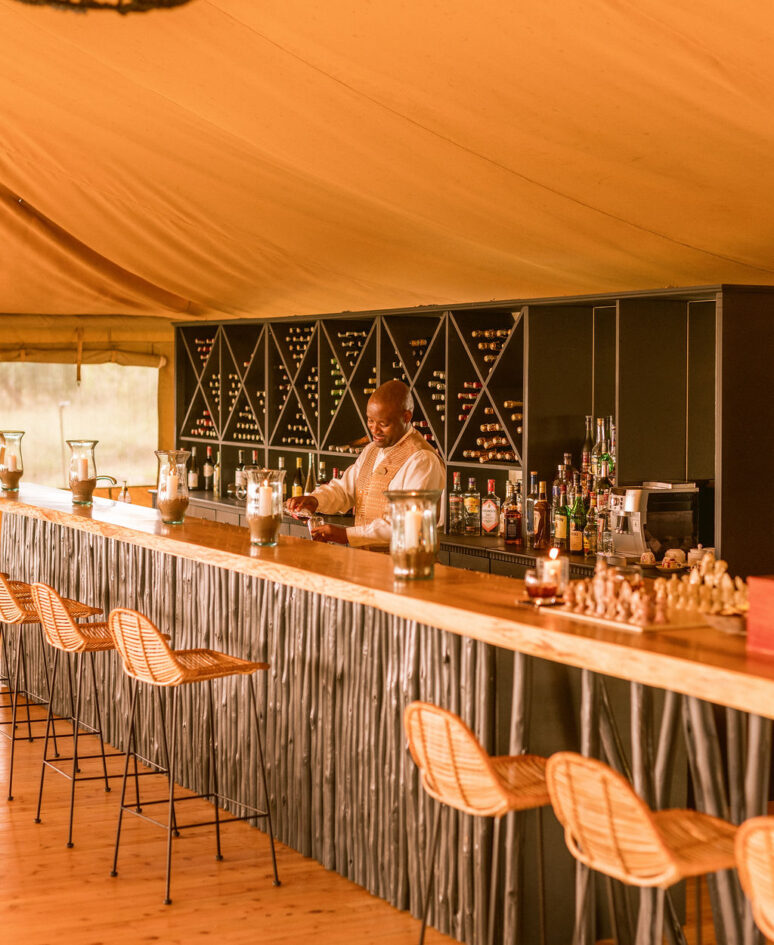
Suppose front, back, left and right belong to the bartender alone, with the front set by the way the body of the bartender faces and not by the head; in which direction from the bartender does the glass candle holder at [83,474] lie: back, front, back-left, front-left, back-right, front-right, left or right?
front-right

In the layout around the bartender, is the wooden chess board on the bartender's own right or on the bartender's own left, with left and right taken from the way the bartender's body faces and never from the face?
on the bartender's own left

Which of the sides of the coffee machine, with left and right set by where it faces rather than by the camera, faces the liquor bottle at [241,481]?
right

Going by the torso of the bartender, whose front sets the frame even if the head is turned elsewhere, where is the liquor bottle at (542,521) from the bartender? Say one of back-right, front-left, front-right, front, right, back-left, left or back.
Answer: back-left

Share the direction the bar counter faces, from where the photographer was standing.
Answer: facing the viewer and to the left of the viewer

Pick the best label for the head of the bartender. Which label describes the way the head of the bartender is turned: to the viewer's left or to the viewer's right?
to the viewer's left

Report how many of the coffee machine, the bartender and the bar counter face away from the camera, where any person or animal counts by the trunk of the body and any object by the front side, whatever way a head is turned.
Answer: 0

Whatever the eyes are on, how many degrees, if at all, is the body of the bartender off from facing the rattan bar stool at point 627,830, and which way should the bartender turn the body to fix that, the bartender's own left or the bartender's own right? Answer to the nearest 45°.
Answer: approximately 45° to the bartender's own left

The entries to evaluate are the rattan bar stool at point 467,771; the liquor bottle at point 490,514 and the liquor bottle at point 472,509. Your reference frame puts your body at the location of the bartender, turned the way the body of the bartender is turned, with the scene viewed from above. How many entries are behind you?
2

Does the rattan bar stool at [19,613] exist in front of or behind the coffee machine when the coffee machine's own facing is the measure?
in front

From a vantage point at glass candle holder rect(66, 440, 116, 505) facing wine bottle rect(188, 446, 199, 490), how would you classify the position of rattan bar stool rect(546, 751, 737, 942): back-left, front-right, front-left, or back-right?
back-right

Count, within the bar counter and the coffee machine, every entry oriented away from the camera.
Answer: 0

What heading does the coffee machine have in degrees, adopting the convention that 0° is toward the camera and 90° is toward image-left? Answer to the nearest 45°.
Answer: approximately 45°

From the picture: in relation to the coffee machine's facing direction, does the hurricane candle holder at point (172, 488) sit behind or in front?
in front

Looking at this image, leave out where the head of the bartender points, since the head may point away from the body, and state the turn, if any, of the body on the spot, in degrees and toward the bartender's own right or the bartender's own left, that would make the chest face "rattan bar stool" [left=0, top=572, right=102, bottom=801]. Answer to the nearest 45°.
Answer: approximately 45° to the bartender's own right
